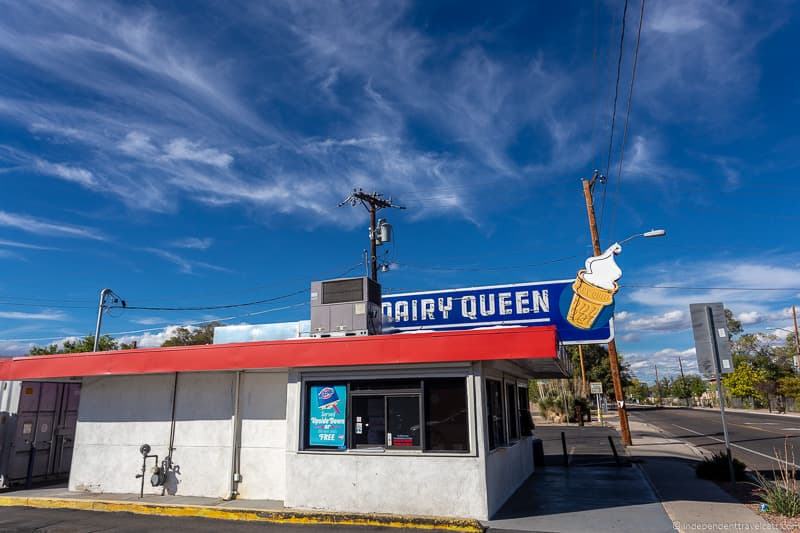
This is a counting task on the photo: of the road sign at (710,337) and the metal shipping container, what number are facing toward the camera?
1

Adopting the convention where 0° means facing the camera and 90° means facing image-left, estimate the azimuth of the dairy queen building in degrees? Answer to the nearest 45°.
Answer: approximately 315°

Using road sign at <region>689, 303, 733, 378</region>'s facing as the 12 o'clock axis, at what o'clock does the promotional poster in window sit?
The promotional poster in window is roughly at 8 o'clock from the road sign.

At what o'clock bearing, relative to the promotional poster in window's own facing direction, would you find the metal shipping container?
The metal shipping container is roughly at 4 o'clock from the promotional poster in window.

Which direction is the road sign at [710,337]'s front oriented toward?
away from the camera

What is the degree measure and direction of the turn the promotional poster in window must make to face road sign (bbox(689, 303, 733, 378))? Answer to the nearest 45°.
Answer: approximately 90° to its left

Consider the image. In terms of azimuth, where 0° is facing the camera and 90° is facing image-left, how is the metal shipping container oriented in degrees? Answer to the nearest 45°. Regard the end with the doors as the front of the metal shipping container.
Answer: approximately 0°
